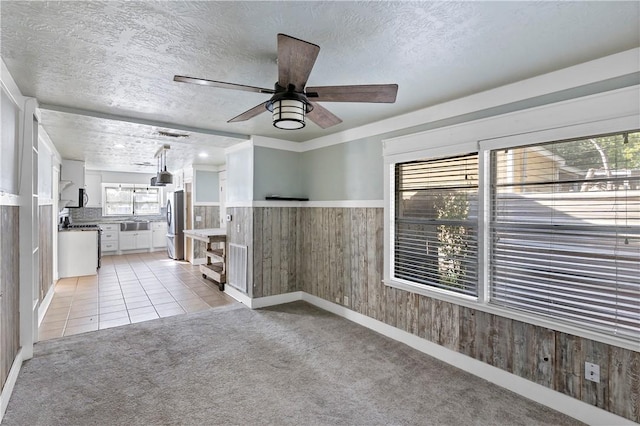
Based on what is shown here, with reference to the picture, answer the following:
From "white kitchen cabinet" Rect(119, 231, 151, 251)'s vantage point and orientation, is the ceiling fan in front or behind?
in front

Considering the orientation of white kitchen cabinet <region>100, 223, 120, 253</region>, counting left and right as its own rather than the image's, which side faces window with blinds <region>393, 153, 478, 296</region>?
front

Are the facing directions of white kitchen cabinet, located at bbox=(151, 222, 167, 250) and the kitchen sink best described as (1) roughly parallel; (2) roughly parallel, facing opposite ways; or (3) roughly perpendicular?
roughly parallel

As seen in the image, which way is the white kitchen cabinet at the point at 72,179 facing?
to the viewer's right

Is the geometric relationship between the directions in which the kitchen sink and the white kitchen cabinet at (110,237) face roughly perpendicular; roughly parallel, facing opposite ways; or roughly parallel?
roughly parallel

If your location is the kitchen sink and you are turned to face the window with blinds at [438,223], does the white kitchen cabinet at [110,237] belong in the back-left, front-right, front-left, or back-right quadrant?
back-right

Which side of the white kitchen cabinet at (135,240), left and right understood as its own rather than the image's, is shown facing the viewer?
front

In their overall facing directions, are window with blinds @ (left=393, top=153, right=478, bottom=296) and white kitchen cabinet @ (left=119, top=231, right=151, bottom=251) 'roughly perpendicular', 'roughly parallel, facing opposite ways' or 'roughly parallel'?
roughly perpendicular

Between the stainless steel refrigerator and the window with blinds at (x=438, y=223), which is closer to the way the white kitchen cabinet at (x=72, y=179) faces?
the stainless steel refrigerator

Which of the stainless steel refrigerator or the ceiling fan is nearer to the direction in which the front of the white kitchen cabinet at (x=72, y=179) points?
the stainless steel refrigerator

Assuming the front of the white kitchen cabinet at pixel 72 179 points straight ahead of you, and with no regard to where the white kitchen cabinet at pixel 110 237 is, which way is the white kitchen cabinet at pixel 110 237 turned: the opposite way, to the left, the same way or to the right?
to the right

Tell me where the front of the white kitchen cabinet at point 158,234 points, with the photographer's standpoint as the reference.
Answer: facing the viewer

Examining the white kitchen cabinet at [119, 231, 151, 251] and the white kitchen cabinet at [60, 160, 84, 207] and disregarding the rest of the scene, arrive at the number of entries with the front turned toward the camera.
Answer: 1

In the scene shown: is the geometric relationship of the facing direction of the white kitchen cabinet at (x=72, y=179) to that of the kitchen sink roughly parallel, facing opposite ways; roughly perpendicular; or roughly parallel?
roughly perpendicular

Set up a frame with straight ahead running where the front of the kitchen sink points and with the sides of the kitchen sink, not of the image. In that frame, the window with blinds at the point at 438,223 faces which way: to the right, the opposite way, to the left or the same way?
to the right
